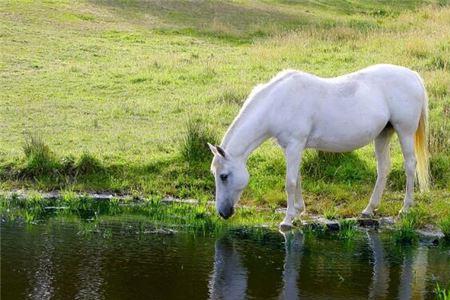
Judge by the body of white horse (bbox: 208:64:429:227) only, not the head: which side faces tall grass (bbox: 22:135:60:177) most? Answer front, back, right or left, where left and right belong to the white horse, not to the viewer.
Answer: front

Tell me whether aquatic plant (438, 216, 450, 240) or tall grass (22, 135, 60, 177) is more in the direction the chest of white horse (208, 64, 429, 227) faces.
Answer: the tall grass

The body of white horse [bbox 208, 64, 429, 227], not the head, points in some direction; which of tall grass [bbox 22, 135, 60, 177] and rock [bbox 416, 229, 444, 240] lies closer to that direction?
the tall grass

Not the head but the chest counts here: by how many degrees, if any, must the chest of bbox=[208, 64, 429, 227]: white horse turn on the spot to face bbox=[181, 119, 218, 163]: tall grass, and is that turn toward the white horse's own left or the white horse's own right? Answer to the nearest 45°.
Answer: approximately 45° to the white horse's own right

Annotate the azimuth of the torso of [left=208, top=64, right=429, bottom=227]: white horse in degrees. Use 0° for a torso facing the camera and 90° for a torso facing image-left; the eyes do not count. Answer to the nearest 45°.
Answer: approximately 90°

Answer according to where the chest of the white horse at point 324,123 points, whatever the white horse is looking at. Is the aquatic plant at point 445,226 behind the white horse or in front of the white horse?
behind
